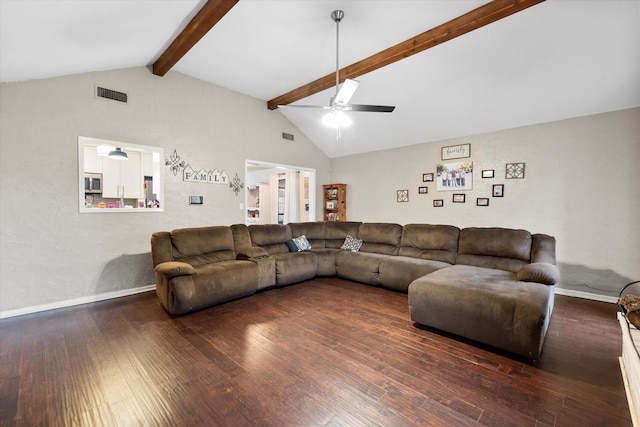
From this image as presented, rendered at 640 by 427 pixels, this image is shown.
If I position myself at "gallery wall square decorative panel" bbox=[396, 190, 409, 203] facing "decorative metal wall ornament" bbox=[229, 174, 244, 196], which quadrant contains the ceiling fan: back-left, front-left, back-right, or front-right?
front-left

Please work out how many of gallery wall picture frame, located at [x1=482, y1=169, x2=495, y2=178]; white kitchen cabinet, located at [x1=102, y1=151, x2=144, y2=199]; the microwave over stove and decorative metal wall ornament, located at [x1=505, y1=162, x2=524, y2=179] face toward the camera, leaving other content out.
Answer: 4

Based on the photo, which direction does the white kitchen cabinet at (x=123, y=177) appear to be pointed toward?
toward the camera

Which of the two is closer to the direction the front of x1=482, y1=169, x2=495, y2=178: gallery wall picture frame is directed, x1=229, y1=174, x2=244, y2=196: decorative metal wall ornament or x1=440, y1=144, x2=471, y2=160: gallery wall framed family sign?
the decorative metal wall ornament

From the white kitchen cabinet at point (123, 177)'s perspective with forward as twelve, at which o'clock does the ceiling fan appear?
The ceiling fan is roughly at 11 o'clock from the white kitchen cabinet.

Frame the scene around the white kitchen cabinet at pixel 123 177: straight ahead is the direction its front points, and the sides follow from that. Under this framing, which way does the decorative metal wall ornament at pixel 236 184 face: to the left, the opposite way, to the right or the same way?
the same way

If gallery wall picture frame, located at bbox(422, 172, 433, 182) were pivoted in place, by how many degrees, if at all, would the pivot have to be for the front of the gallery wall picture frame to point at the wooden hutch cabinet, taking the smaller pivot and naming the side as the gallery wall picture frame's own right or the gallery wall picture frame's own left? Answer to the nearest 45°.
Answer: approximately 90° to the gallery wall picture frame's own right

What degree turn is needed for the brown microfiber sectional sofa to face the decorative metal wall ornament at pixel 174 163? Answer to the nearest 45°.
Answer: approximately 90° to its right

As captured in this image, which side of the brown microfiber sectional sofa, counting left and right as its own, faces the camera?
front

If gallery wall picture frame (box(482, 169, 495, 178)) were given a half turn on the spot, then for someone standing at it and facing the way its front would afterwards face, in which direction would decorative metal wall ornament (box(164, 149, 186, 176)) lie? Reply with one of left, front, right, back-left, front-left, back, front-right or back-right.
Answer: back-left

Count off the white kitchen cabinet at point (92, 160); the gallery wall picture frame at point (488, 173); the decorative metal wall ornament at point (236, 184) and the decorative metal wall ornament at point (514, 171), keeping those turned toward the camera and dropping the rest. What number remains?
4

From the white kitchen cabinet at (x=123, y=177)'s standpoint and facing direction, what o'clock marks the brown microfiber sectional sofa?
The brown microfiber sectional sofa is roughly at 11 o'clock from the white kitchen cabinet.

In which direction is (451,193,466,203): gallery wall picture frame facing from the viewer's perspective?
toward the camera

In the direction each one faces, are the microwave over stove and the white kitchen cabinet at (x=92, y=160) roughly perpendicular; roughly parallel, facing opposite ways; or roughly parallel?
roughly parallel

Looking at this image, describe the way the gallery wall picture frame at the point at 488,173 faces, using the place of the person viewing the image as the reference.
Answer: facing the viewer
